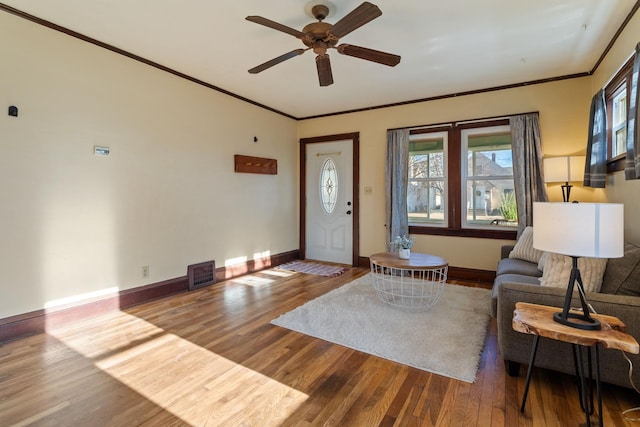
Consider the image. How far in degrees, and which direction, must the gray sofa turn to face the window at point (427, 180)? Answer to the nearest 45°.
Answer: approximately 45° to its right

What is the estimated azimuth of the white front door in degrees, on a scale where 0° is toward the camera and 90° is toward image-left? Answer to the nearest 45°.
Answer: approximately 45°

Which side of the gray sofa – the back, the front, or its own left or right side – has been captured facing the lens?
left

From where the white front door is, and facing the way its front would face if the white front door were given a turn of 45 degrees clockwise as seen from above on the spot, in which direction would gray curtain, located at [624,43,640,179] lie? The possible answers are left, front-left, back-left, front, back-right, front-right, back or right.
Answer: back-left

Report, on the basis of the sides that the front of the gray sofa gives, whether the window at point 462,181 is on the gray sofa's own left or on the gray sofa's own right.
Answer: on the gray sofa's own right

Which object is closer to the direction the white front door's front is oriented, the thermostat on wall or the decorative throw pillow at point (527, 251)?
the thermostat on wall

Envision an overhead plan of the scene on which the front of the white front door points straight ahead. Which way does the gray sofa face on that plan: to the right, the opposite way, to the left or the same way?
to the right

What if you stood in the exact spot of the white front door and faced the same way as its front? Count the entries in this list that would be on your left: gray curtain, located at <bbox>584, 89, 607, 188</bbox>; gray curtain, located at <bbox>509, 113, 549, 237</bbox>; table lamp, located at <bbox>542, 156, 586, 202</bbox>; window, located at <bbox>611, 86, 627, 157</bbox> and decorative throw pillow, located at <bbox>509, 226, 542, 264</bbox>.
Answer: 5

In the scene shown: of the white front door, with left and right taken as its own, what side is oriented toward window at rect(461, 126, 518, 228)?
left

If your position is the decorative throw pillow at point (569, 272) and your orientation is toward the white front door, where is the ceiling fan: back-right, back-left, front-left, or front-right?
front-left

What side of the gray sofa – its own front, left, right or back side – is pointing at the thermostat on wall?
front

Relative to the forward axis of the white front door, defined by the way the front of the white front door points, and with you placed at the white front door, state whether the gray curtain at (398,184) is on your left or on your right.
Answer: on your left

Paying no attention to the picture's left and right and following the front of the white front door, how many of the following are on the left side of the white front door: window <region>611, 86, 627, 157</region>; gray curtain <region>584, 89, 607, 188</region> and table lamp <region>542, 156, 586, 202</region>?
3

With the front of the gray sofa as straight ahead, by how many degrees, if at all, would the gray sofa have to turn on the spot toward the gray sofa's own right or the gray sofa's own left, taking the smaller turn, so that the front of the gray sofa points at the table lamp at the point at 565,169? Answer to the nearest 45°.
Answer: approximately 90° to the gray sofa's own right

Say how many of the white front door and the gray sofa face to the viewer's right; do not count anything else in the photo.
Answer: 0
